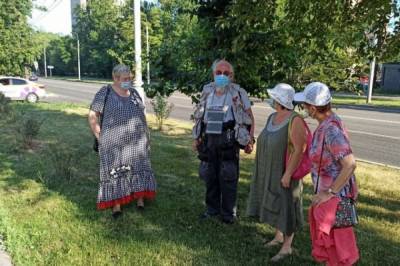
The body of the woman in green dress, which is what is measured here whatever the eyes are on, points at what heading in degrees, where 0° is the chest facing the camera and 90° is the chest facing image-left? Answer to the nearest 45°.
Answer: approximately 45°

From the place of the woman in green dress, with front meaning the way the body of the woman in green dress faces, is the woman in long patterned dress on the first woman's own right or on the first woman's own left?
on the first woman's own right

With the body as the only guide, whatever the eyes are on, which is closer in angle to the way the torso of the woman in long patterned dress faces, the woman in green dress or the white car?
the woman in green dress

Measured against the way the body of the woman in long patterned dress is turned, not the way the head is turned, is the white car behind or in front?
behind

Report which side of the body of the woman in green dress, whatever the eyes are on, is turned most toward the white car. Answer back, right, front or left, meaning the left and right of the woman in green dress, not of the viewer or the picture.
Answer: right

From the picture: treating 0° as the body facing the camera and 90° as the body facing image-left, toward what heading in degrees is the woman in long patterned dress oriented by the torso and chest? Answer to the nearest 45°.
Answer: approximately 315°

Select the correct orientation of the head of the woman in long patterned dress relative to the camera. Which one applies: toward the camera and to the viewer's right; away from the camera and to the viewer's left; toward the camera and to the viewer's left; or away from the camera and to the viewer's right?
toward the camera and to the viewer's right
